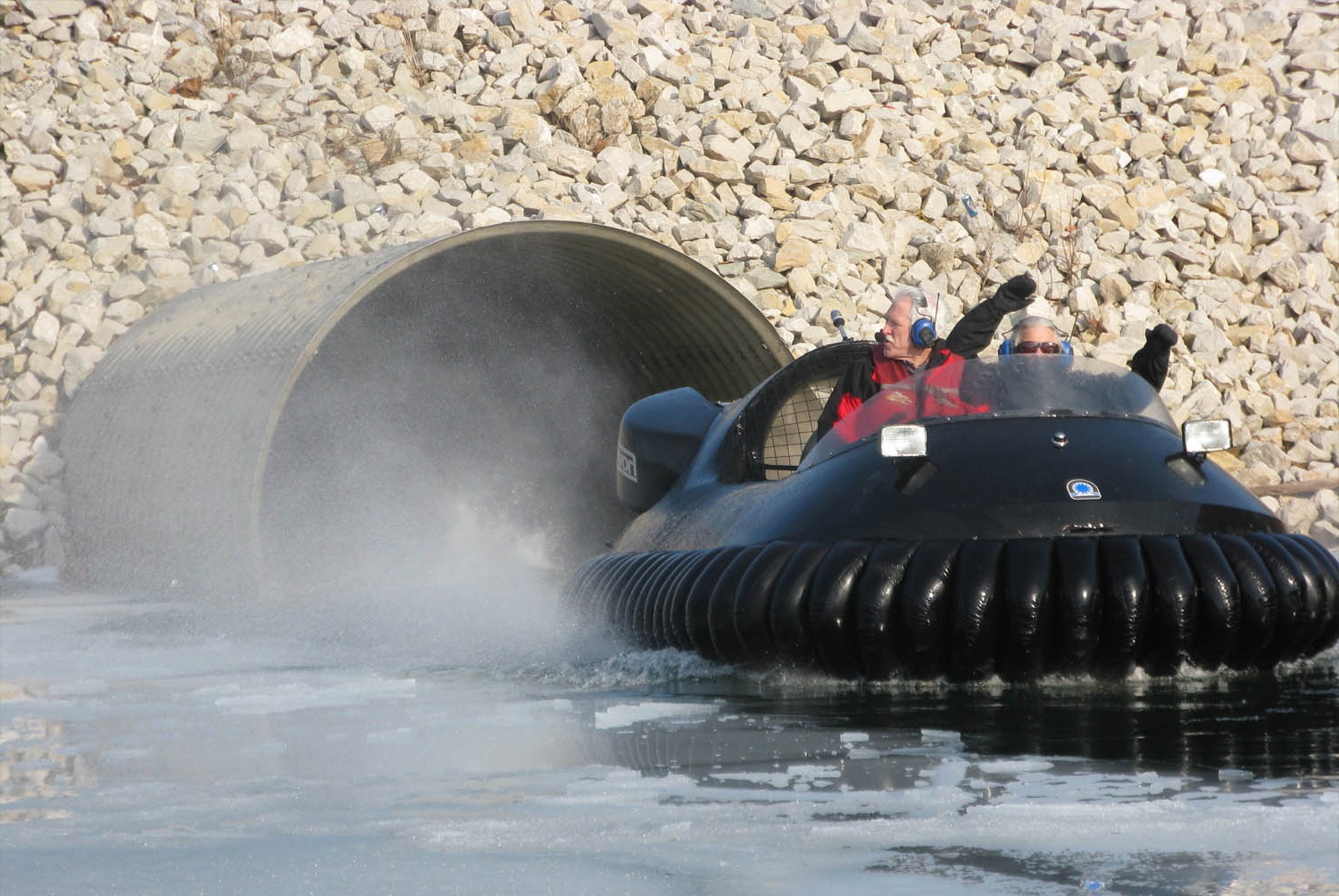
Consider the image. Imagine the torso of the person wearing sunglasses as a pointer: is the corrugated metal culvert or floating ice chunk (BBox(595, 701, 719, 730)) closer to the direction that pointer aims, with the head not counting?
the floating ice chunk

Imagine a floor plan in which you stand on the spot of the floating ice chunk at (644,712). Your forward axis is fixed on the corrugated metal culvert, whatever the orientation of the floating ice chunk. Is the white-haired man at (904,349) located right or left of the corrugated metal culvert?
right

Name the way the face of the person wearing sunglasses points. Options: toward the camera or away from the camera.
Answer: toward the camera

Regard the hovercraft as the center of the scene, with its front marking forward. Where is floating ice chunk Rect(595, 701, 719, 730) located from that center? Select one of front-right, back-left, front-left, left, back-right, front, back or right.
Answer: right

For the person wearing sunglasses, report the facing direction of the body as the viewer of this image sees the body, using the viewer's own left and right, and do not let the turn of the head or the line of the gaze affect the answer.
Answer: facing the viewer

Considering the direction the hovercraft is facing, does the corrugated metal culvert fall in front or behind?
behind

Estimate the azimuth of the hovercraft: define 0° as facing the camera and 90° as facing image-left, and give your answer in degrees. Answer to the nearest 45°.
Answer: approximately 315°
